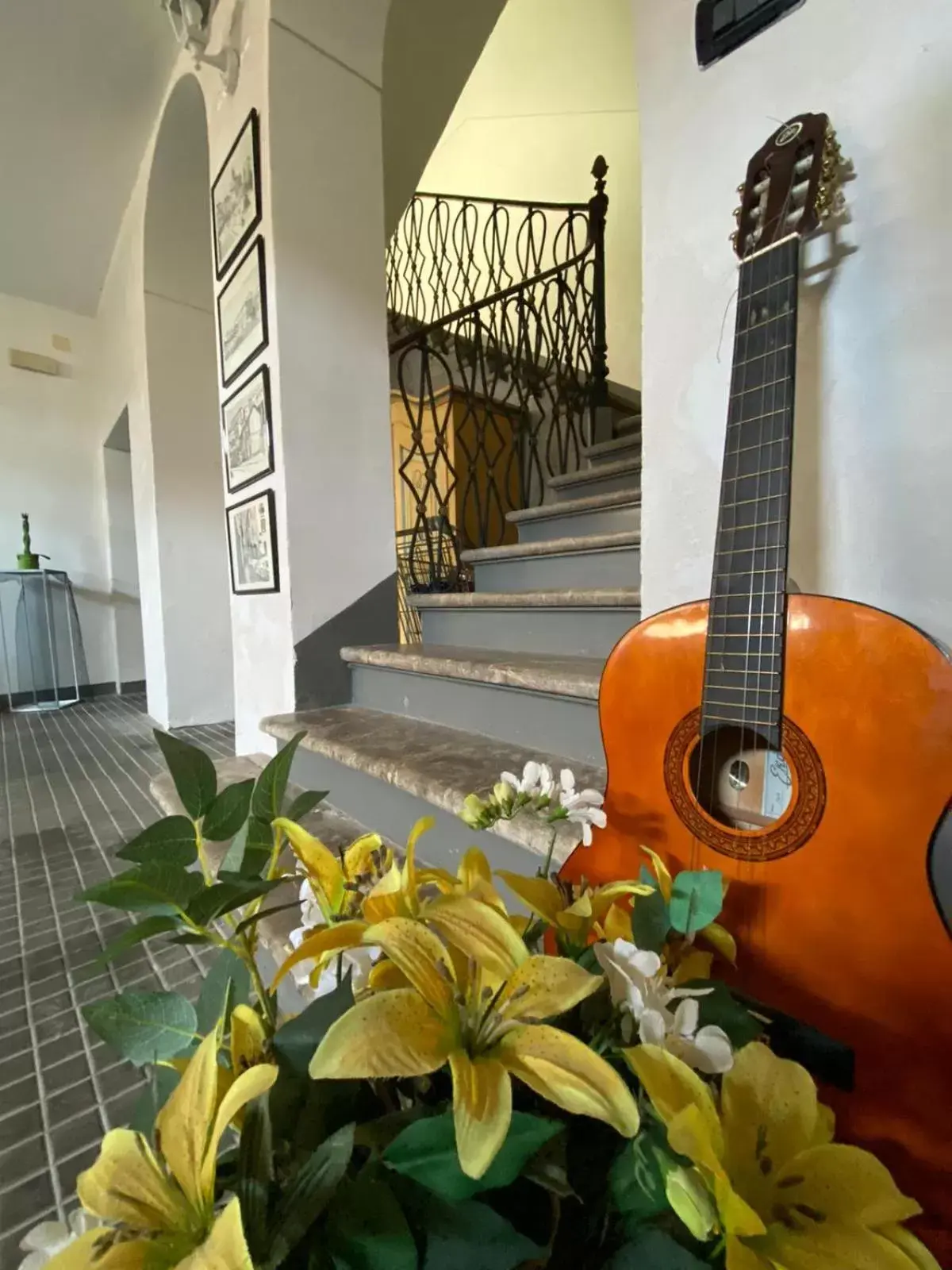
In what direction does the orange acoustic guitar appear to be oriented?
toward the camera

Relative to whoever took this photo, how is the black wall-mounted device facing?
facing the viewer and to the left of the viewer

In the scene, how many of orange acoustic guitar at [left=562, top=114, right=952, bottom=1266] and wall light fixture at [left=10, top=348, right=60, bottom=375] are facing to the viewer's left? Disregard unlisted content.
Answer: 0

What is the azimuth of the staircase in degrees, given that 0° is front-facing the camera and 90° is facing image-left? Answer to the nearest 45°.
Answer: approximately 45°

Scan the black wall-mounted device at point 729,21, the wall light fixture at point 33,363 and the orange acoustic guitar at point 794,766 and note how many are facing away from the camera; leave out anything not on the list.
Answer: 0
